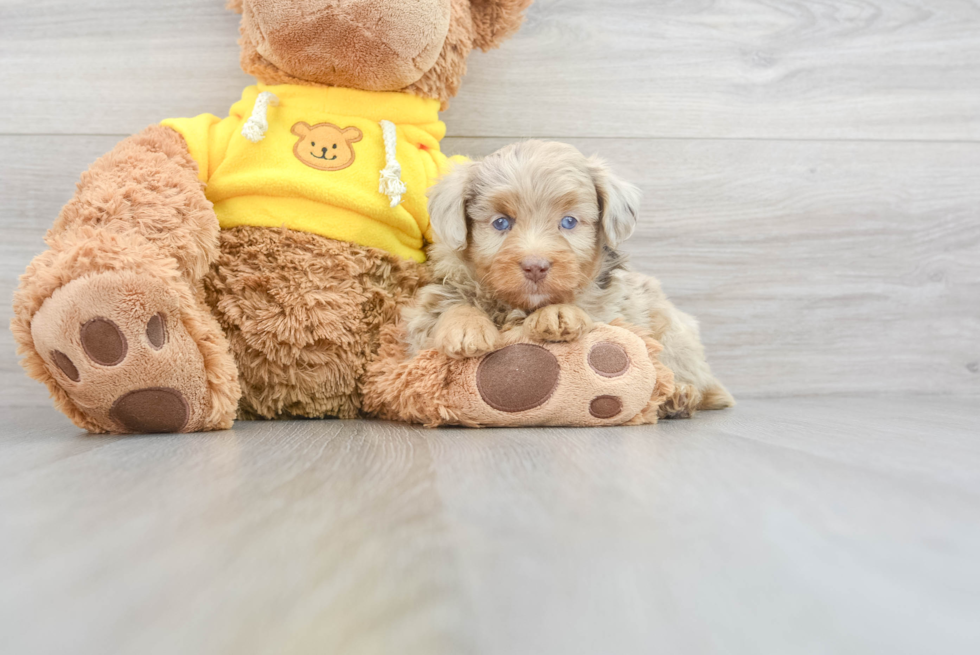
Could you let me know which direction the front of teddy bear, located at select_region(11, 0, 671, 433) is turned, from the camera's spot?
facing the viewer

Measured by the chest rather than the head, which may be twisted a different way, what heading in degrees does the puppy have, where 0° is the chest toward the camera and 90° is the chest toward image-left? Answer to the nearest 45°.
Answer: approximately 45°
